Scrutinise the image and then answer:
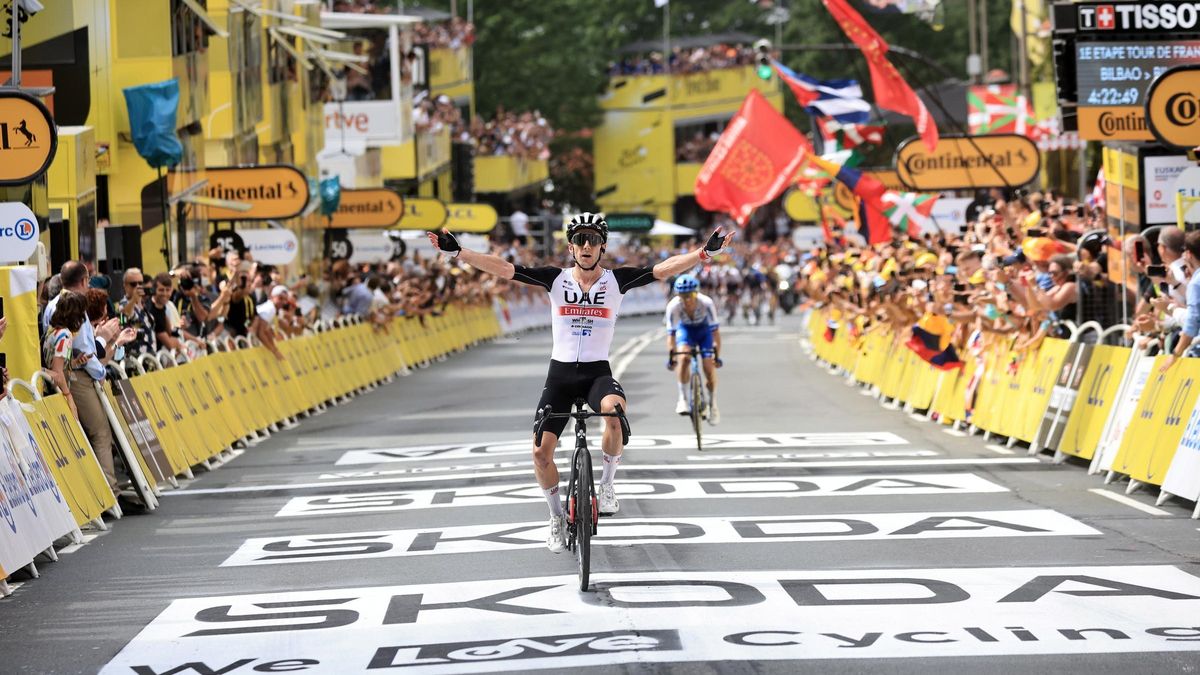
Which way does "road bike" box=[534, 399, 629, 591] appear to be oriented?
toward the camera

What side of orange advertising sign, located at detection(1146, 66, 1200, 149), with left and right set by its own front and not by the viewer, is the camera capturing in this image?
front

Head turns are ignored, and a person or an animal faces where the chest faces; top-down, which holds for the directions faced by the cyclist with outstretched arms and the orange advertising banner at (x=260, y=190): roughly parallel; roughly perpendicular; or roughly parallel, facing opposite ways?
roughly parallel

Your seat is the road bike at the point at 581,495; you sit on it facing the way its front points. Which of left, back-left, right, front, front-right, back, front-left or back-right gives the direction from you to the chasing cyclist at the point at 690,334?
back

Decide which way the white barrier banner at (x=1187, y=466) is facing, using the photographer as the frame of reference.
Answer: facing the viewer and to the left of the viewer

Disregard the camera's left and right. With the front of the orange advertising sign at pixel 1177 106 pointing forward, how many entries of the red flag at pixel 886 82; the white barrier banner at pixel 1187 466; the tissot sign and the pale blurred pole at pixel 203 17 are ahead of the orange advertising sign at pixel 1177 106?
1

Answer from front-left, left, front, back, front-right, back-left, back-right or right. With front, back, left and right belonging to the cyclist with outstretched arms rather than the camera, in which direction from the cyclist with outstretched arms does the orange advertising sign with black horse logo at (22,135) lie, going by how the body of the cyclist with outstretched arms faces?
back-right

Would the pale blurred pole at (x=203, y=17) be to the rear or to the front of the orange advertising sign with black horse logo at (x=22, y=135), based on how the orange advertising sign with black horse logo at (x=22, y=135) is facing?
to the rear

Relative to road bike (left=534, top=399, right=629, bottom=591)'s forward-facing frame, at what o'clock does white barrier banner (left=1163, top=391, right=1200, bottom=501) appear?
The white barrier banner is roughly at 8 o'clock from the road bike.

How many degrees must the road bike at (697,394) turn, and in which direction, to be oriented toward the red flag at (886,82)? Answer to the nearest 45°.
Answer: approximately 180°

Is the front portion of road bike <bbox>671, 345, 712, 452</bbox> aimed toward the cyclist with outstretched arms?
yes

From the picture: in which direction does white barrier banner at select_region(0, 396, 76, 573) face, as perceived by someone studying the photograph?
facing the viewer and to the right of the viewer

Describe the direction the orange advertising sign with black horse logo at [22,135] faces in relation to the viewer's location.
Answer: facing the viewer

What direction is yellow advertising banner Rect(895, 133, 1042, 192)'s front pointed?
toward the camera

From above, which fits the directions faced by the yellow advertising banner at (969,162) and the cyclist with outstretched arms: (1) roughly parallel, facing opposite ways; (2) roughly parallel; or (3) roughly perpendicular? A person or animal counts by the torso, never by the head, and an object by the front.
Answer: roughly parallel

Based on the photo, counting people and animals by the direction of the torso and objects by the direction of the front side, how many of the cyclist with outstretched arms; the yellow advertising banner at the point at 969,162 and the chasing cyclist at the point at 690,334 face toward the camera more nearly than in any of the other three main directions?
3
